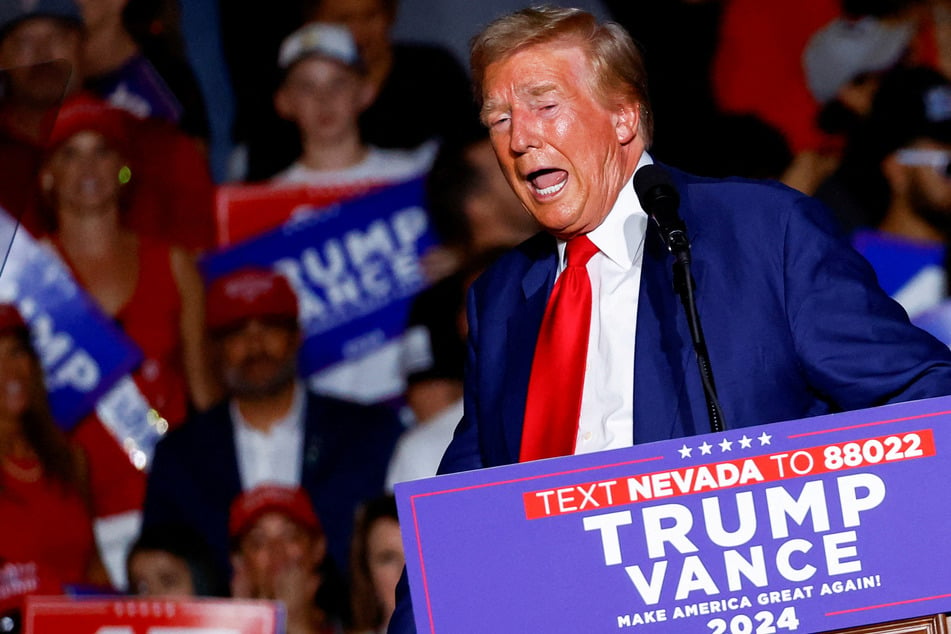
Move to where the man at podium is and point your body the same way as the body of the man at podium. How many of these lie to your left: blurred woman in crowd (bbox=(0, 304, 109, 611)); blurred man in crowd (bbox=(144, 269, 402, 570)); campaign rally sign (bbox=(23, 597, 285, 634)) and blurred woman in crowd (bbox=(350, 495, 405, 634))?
0

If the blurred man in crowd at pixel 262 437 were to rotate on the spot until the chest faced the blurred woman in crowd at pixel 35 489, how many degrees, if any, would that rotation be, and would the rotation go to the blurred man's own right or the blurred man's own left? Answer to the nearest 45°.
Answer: approximately 90° to the blurred man's own right

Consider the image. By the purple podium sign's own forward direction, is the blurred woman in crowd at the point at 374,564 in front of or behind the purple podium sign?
behind

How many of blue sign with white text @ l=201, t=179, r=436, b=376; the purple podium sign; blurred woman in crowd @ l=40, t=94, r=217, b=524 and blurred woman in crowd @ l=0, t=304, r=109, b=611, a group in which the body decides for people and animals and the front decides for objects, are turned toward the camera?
4

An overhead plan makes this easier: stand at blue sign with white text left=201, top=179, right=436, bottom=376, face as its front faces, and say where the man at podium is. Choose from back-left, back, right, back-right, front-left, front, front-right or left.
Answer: front

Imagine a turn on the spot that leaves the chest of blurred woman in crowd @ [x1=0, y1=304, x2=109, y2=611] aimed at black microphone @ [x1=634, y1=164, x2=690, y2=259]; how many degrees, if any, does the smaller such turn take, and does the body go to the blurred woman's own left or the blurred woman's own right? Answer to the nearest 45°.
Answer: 0° — they already face it

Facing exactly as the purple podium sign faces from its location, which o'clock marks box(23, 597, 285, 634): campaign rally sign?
The campaign rally sign is roughly at 5 o'clock from the purple podium sign.

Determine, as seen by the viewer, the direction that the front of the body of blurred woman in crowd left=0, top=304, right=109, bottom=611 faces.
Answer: toward the camera

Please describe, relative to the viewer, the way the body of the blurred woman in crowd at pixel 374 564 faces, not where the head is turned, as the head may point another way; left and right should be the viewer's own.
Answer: facing the viewer and to the right of the viewer

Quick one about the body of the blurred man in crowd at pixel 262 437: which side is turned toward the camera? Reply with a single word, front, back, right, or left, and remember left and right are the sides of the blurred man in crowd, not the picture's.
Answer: front

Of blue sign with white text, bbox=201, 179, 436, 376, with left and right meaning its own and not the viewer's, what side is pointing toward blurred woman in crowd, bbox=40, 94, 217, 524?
right

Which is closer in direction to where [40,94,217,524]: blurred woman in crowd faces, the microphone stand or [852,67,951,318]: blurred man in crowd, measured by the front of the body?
the microphone stand

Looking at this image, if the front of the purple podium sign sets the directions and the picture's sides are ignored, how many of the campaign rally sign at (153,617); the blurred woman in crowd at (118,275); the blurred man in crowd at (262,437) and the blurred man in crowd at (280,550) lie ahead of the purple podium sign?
0

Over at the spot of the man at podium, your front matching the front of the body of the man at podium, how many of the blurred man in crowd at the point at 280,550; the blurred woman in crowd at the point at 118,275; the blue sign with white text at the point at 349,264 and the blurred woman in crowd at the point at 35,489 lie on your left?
0

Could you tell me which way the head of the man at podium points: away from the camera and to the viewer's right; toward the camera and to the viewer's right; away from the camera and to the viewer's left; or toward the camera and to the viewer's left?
toward the camera and to the viewer's left

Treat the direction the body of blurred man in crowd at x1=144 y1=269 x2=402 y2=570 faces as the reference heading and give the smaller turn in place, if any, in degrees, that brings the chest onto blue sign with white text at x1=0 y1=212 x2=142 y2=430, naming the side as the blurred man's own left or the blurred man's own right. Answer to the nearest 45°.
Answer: approximately 90° to the blurred man's own right

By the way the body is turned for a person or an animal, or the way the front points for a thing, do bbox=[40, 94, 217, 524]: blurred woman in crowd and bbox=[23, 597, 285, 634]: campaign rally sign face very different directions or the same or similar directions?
same or similar directions
